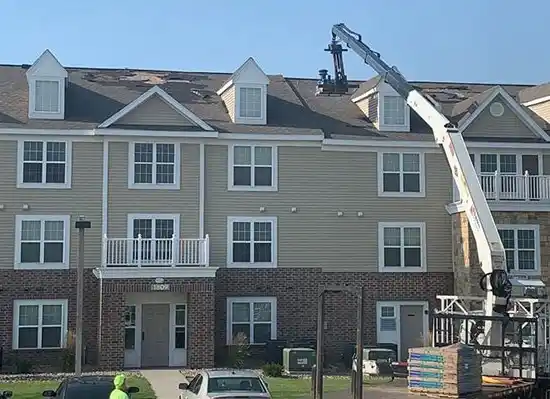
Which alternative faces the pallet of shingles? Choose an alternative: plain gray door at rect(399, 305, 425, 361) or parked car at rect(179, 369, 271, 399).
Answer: the plain gray door

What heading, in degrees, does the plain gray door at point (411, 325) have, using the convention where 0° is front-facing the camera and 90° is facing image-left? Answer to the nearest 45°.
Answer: approximately 0°

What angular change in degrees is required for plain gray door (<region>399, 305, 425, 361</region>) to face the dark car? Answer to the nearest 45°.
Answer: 0° — it already faces it

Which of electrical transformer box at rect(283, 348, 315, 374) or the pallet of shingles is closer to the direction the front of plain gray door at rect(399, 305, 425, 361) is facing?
the pallet of shingles

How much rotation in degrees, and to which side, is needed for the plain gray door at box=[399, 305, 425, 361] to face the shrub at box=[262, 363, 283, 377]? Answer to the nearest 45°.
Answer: approximately 45° to its right

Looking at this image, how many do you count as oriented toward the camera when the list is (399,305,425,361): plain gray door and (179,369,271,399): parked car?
1

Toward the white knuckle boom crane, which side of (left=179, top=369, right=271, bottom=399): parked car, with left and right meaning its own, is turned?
right

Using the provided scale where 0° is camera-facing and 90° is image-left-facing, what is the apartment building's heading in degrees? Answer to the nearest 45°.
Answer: approximately 0°

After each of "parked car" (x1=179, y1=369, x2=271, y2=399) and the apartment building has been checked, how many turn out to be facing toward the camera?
1
